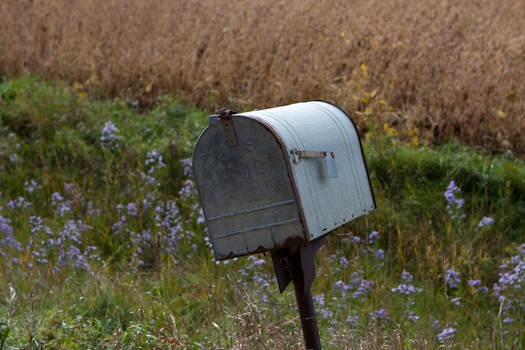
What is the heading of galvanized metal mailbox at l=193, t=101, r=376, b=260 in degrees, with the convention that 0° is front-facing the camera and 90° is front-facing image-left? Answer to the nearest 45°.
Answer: approximately 45°
